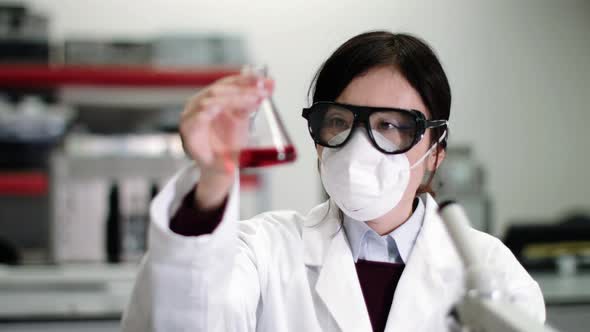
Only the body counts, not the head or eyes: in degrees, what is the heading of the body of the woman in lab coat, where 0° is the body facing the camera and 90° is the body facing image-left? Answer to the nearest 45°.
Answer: approximately 0°

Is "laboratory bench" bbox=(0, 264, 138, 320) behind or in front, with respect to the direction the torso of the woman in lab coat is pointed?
behind
